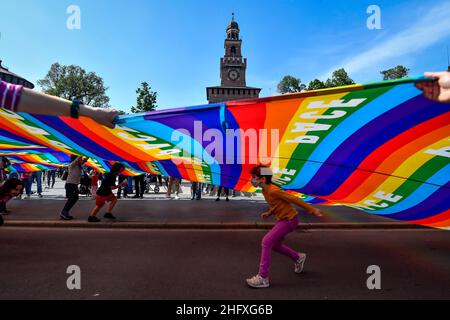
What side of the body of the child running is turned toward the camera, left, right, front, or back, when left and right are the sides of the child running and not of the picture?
left

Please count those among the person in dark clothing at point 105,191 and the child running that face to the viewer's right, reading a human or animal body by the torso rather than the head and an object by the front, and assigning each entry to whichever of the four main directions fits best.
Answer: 1
